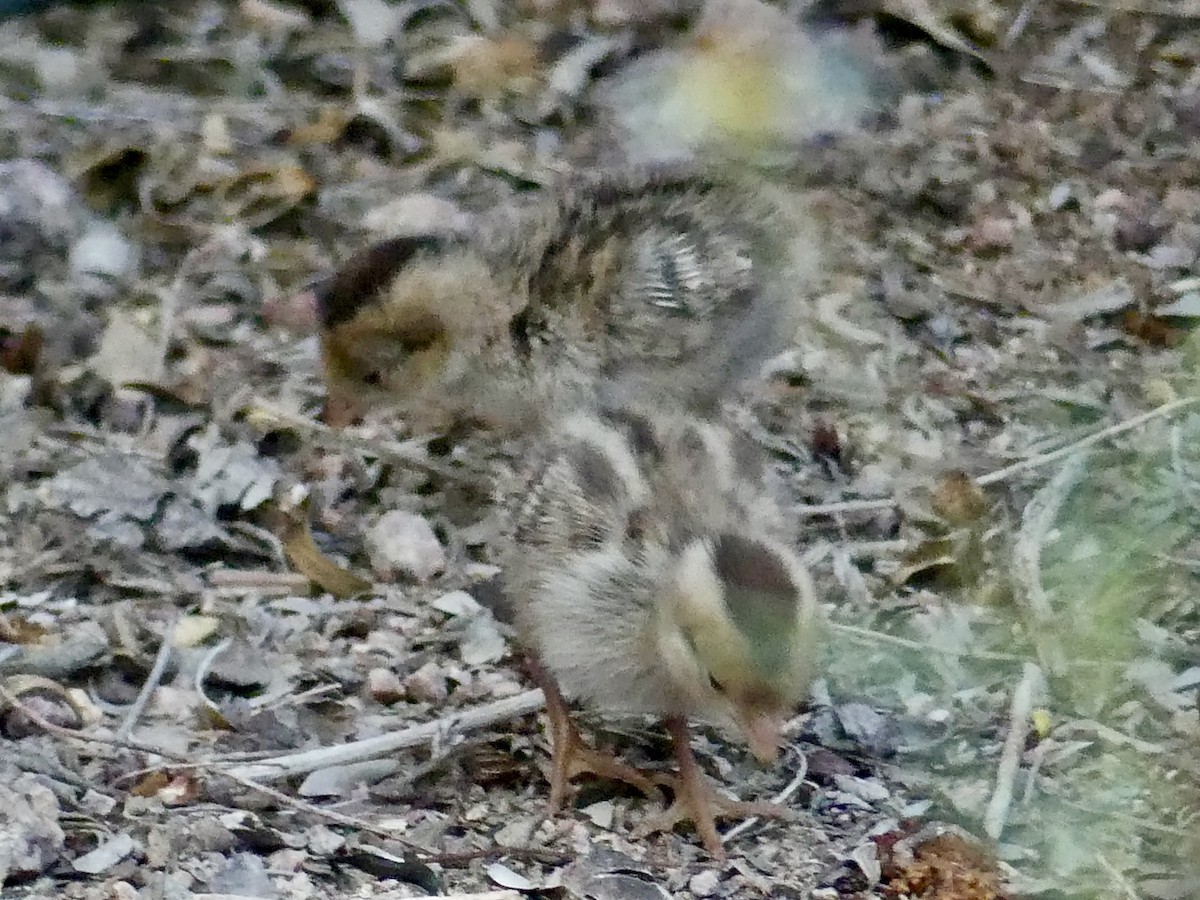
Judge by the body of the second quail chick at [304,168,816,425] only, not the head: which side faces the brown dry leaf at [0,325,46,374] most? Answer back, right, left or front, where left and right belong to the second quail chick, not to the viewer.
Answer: front

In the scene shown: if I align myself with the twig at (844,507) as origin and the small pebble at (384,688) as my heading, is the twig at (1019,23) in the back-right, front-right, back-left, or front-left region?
back-right

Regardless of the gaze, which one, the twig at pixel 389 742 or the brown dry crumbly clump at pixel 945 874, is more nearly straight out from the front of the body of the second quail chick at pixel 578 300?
the twig

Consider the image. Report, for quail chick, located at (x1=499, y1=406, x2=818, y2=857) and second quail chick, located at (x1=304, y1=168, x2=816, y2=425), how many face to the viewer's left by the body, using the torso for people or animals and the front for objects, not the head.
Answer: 1

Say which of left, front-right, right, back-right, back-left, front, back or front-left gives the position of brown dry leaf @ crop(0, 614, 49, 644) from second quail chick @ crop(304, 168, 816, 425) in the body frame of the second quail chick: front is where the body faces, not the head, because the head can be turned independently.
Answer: front-left

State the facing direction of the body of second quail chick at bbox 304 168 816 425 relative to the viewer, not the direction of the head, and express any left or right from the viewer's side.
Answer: facing to the left of the viewer

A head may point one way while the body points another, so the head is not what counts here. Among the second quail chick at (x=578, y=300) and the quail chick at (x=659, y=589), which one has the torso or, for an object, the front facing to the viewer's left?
the second quail chick

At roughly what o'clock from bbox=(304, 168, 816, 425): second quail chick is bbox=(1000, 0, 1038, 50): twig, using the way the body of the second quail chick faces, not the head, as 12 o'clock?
The twig is roughly at 4 o'clock from the second quail chick.

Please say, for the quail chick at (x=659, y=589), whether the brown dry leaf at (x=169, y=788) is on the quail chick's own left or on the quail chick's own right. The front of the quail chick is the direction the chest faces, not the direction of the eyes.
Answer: on the quail chick's own right

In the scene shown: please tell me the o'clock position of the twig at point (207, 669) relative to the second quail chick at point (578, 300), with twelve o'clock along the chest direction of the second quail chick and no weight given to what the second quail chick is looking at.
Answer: The twig is roughly at 10 o'clock from the second quail chick.

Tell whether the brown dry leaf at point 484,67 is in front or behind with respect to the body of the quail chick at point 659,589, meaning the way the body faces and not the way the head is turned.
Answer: behind

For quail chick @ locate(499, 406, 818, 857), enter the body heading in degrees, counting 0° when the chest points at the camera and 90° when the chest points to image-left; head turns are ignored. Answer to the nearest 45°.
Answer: approximately 315°

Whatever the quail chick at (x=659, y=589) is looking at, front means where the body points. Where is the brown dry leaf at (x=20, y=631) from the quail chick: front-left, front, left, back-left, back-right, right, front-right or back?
back-right

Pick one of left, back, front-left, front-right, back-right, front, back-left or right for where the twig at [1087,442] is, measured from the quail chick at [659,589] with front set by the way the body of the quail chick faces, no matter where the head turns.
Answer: left
